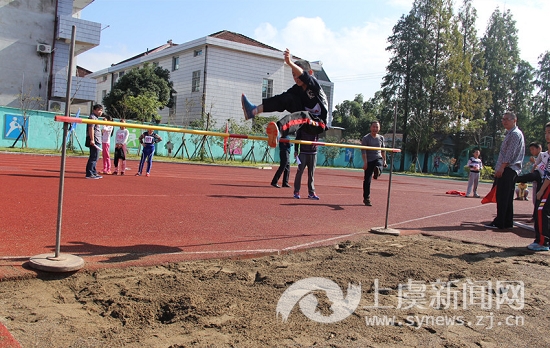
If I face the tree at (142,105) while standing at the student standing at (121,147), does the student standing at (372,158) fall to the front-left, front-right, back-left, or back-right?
back-right

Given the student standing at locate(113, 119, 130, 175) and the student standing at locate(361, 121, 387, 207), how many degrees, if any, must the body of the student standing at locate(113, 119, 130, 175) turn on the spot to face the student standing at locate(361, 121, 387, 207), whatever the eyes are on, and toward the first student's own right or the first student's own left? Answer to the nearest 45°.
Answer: approximately 45° to the first student's own left

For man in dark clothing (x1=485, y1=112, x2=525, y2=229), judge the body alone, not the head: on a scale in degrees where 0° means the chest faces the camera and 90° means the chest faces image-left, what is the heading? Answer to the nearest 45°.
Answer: approximately 90°

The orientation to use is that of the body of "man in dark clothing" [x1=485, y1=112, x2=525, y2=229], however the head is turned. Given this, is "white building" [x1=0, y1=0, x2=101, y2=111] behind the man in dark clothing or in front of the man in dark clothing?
in front

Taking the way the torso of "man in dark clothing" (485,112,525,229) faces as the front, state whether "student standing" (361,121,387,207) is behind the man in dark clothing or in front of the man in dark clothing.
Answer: in front

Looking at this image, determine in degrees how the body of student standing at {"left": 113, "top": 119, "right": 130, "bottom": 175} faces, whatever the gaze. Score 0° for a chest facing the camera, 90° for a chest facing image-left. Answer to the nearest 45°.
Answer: approximately 0°

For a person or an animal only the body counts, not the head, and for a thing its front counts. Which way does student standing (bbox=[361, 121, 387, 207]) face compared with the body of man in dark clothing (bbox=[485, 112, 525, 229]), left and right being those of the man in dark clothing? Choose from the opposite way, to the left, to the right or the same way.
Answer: to the left

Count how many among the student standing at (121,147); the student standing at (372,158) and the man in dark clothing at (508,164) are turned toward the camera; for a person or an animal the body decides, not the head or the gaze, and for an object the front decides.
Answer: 2

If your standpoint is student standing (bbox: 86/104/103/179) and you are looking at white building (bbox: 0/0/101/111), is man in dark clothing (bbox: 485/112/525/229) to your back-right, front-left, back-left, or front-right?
back-right

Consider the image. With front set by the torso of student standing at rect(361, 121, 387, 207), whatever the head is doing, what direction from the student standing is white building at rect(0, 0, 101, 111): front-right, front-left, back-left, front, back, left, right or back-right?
back-right

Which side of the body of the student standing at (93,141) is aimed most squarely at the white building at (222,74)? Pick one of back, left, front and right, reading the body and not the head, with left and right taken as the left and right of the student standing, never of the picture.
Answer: left
